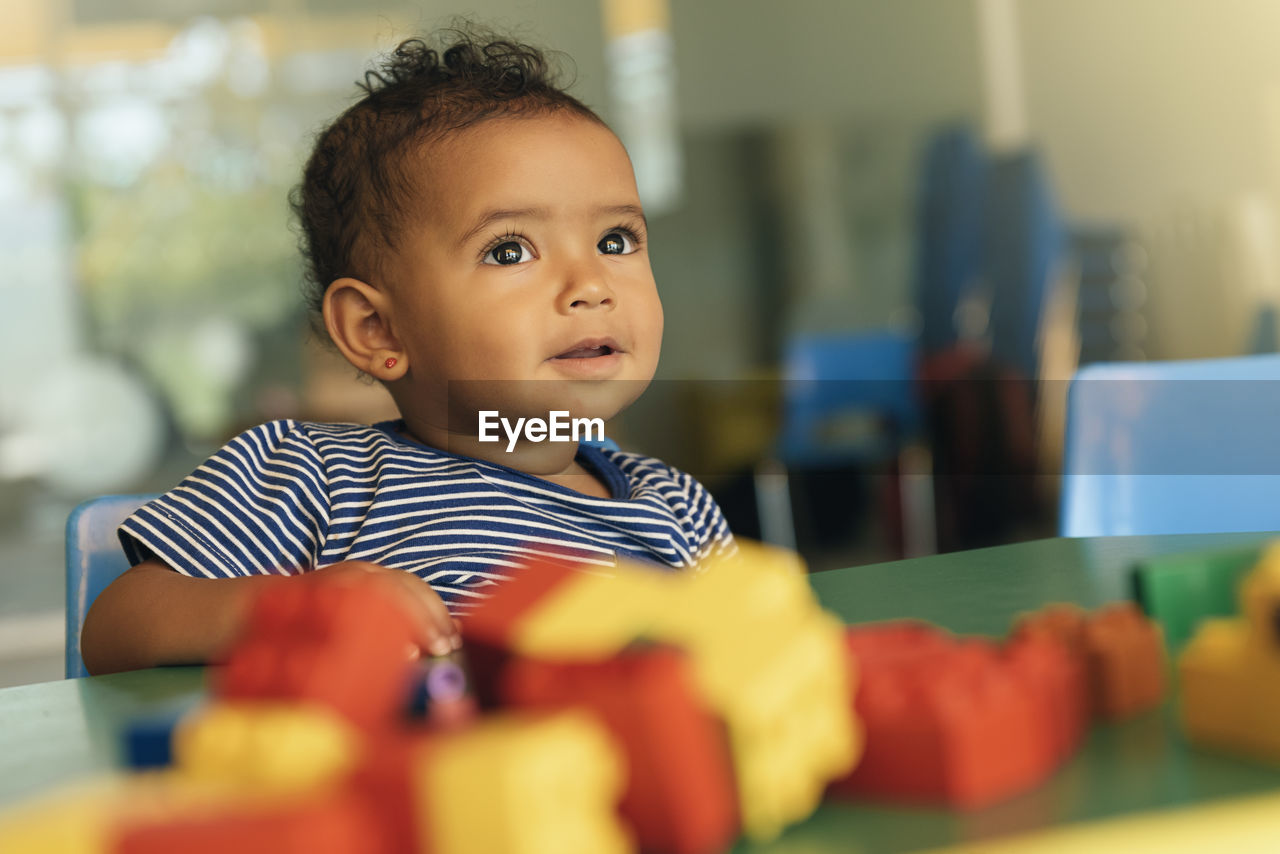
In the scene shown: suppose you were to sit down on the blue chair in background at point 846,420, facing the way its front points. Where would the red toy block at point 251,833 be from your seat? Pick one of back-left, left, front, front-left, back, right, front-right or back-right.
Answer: front

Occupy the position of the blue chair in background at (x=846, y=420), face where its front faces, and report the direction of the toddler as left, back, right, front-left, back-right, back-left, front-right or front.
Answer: front

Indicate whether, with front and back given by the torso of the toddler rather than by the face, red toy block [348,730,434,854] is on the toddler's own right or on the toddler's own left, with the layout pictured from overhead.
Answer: on the toddler's own right

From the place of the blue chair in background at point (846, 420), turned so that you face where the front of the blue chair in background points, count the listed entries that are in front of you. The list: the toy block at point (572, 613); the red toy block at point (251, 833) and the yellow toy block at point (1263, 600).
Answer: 3

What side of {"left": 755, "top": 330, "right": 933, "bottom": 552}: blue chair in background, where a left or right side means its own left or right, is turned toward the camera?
front

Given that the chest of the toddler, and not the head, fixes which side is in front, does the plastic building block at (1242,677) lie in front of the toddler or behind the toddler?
in front

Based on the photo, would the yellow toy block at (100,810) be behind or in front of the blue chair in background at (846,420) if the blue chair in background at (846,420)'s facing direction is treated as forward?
in front

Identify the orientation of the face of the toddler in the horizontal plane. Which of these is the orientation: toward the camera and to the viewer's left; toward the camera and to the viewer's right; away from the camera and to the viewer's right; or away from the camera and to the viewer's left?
toward the camera and to the viewer's right

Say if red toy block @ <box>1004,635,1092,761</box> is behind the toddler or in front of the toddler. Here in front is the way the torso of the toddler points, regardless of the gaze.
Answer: in front

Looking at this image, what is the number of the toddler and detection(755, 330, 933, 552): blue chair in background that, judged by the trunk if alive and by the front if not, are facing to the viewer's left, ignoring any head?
0

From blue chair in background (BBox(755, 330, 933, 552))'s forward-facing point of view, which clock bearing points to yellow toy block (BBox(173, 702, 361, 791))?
The yellow toy block is roughly at 12 o'clock from the blue chair in background.

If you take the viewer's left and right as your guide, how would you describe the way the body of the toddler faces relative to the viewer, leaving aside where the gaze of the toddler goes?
facing the viewer and to the right of the viewer

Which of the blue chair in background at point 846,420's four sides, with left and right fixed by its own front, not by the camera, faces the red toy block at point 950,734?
front

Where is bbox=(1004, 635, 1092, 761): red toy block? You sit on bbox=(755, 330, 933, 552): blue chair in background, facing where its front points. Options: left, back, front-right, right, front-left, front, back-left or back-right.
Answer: front

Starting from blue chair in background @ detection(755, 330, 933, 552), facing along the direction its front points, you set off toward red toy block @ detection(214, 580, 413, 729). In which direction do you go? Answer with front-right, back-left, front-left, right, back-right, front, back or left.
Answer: front
